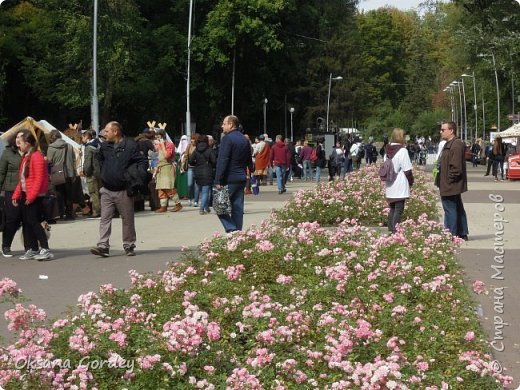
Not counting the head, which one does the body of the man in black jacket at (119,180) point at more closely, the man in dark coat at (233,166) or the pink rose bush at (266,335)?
the pink rose bush

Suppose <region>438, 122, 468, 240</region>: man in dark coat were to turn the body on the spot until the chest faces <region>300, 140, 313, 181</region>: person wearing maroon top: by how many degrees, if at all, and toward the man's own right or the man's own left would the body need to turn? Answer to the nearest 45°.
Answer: approximately 90° to the man's own right

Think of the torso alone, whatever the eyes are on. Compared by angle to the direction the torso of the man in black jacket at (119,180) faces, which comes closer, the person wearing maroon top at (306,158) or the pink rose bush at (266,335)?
the pink rose bush

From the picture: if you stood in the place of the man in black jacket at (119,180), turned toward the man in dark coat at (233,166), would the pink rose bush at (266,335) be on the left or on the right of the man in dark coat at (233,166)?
right

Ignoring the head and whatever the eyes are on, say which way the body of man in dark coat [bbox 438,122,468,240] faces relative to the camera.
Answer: to the viewer's left

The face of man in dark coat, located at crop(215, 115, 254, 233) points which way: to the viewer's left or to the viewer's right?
to the viewer's left

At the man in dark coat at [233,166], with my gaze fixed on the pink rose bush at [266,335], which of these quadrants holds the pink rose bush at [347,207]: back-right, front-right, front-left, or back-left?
back-left

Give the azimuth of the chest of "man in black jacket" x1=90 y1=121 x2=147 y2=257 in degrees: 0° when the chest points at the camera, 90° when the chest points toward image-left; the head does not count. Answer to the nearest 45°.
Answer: approximately 45°

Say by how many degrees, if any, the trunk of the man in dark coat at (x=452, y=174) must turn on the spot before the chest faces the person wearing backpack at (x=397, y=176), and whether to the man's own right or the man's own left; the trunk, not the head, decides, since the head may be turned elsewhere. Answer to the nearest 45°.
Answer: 0° — they already face them
